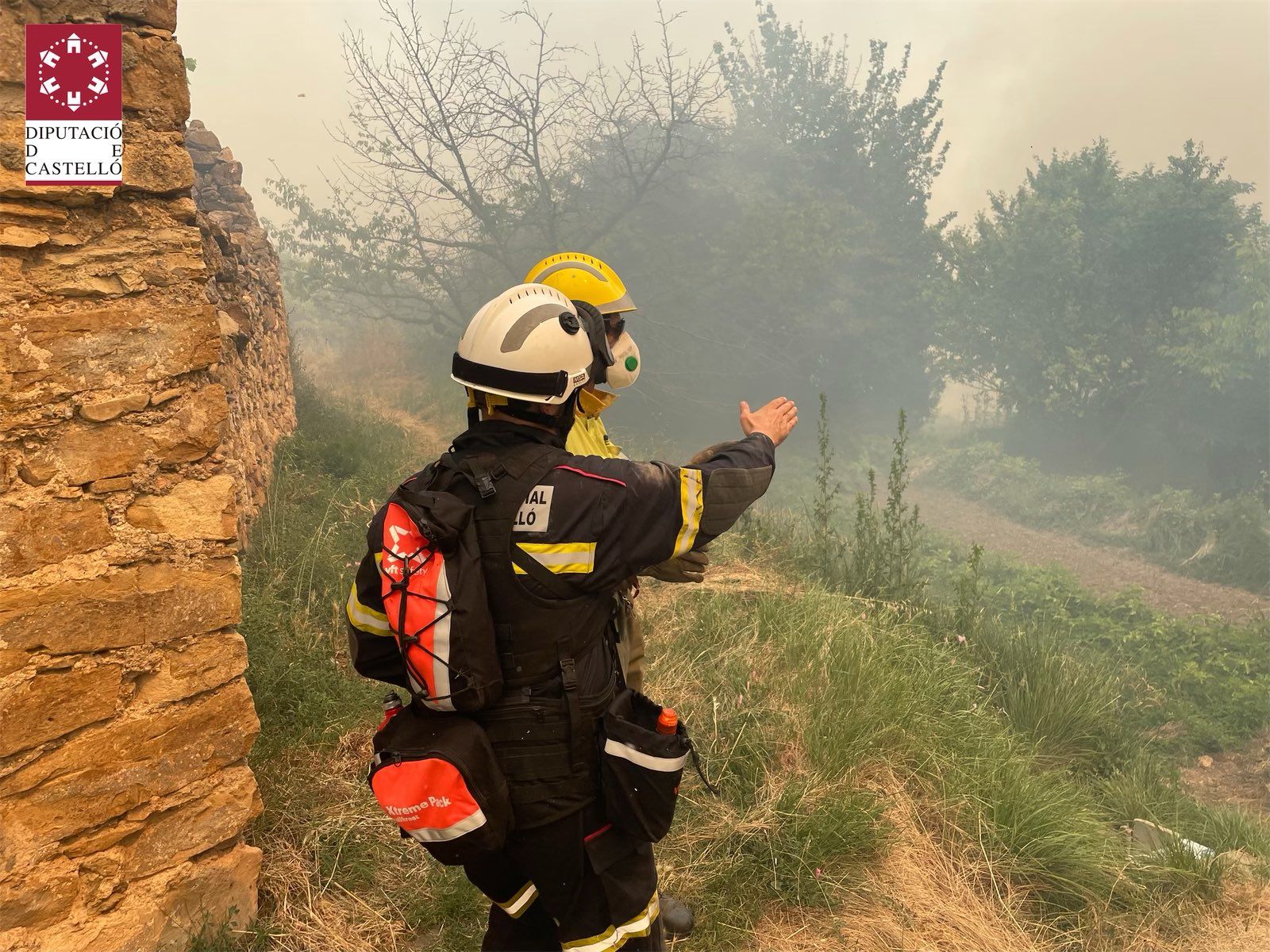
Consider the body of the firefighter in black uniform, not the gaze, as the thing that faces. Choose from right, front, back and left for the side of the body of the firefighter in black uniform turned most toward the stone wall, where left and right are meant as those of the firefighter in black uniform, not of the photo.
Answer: left

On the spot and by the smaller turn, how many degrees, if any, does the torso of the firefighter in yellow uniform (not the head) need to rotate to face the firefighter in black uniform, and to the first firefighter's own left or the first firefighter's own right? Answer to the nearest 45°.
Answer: approximately 90° to the first firefighter's own right

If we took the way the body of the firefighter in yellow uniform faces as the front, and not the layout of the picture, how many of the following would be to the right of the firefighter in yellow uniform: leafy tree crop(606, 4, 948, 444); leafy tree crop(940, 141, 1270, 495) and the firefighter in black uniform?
1

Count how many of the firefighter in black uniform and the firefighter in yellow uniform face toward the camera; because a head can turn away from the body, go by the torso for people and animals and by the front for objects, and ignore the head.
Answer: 0

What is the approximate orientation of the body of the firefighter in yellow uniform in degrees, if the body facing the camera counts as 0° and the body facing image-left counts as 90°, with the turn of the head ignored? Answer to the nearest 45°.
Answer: approximately 270°

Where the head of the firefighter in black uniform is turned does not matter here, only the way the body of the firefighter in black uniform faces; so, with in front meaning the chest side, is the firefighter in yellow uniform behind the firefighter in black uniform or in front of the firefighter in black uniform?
in front

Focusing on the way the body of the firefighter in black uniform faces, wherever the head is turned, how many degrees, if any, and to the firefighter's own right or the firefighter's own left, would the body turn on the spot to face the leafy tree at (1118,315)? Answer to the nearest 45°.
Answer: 0° — they already face it

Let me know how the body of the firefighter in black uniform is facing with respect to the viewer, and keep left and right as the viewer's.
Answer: facing away from the viewer and to the right of the viewer

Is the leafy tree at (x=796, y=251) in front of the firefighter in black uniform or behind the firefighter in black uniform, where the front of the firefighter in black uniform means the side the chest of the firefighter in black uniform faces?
in front

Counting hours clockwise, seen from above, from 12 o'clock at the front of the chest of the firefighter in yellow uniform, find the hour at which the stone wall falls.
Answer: The stone wall is roughly at 5 o'clock from the firefighter in yellow uniform.

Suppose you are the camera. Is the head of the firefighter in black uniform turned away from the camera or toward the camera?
away from the camera
